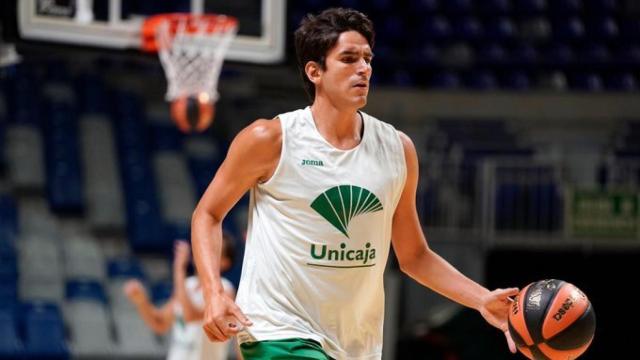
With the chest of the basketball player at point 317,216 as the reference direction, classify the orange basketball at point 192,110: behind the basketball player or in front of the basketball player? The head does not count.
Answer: behind

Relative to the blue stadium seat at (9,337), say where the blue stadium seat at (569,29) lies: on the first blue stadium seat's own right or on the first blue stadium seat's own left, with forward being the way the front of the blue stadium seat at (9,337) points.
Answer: on the first blue stadium seat's own left

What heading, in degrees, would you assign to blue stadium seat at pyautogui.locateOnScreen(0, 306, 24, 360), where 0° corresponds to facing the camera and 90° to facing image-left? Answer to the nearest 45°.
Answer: approximately 315°

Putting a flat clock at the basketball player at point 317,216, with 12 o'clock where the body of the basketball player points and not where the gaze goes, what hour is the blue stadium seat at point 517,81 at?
The blue stadium seat is roughly at 8 o'clock from the basketball player.

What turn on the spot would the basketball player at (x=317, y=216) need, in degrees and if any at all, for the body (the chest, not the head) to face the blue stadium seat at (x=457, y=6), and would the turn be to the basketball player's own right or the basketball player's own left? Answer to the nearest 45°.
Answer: approximately 135° to the basketball player's own left

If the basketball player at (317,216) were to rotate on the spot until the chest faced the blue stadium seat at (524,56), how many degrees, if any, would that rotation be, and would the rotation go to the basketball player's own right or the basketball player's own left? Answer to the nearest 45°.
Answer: approximately 135° to the basketball player's own left

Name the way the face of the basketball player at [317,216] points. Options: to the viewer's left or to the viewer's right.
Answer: to the viewer's right

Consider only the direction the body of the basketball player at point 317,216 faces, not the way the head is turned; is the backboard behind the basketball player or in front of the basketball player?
behind

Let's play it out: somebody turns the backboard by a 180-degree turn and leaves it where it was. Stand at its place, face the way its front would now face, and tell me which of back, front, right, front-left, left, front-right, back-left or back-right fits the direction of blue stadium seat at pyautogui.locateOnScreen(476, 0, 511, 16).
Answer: right

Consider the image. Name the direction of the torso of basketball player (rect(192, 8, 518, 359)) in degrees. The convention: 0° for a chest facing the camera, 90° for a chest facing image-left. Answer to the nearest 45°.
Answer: approximately 315°
